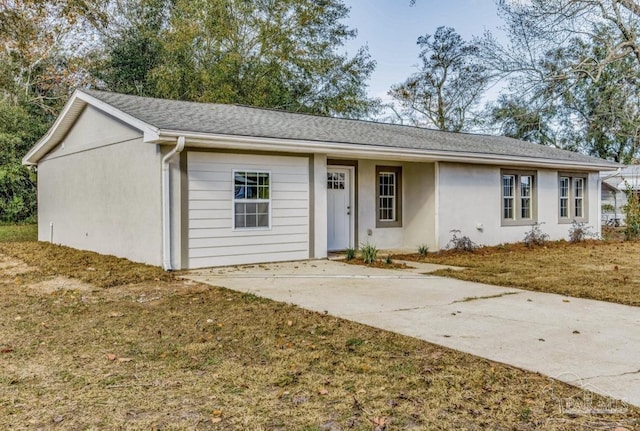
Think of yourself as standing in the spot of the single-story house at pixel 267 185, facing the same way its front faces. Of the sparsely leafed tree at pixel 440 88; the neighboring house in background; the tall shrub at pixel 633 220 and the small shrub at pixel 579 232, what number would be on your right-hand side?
0

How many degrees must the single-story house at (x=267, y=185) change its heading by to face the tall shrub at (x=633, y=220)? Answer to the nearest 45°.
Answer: approximately 90° to its left

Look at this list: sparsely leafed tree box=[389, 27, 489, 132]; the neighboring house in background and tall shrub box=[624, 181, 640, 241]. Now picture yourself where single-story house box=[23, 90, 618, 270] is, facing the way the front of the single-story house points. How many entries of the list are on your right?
0

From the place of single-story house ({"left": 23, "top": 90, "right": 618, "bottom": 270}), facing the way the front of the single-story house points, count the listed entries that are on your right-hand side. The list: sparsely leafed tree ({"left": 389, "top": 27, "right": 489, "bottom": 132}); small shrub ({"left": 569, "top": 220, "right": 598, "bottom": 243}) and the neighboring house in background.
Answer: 0

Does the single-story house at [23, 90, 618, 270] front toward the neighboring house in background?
no

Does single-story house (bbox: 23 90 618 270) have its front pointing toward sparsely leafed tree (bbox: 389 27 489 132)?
no

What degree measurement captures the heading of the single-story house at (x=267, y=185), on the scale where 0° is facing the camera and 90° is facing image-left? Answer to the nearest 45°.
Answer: approximately 315°

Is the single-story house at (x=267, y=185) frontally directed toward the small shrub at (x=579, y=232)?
no

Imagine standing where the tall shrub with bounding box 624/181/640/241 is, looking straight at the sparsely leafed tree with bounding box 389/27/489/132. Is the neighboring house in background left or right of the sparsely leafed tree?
right

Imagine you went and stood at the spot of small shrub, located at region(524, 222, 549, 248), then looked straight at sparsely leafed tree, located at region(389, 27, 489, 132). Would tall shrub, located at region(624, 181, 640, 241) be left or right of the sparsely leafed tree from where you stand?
right

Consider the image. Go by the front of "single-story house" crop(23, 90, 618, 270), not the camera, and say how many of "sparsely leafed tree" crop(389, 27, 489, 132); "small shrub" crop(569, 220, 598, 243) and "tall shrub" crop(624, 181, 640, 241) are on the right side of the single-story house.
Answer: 0
